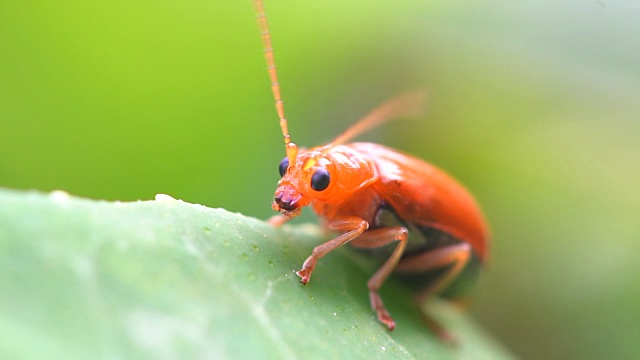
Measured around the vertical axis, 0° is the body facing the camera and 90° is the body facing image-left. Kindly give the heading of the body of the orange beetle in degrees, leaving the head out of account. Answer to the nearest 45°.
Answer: approximately 45°
